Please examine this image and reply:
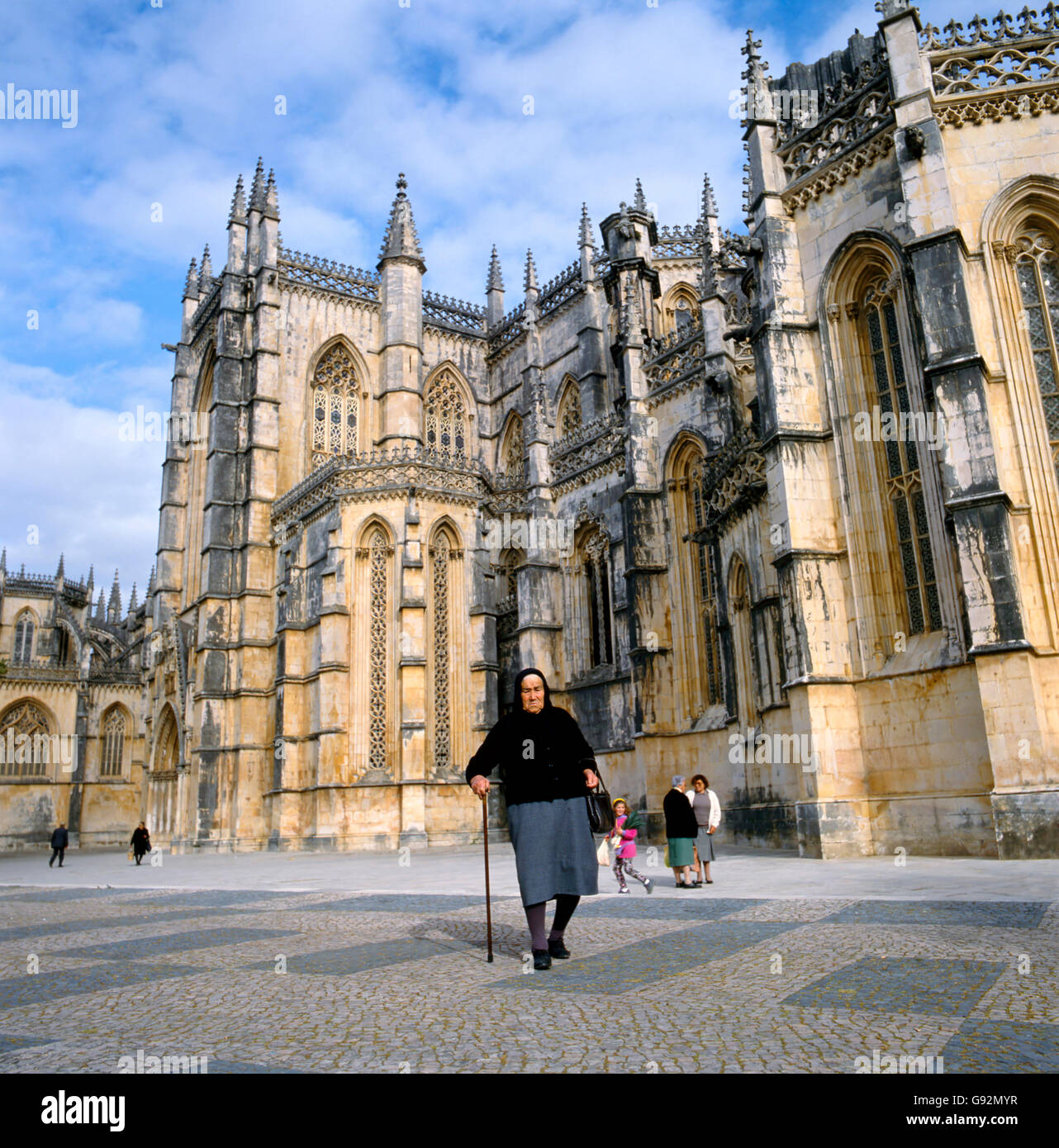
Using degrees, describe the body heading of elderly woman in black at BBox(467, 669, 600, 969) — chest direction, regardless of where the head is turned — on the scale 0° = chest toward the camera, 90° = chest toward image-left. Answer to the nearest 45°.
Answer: approximately 0°

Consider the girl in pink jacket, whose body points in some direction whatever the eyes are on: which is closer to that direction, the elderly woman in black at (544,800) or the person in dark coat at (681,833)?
the elderly woman in black

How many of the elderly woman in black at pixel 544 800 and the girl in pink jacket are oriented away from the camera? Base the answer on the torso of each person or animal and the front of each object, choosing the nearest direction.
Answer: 0

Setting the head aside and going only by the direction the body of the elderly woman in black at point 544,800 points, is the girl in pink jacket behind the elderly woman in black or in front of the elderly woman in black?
behind

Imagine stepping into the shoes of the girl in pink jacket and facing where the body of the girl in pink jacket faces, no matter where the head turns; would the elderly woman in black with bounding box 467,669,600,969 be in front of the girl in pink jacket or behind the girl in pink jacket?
in front

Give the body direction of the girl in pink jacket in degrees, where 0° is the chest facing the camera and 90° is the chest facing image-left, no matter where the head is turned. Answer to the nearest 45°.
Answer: approximately 45°

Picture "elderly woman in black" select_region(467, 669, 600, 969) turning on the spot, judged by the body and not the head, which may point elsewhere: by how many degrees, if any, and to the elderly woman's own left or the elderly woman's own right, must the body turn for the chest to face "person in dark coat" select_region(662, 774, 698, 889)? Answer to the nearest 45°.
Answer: approximately 180°

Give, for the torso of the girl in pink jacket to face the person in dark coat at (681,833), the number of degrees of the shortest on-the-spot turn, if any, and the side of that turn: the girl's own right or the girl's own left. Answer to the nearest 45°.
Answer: approximately 90° to the girl's own left
